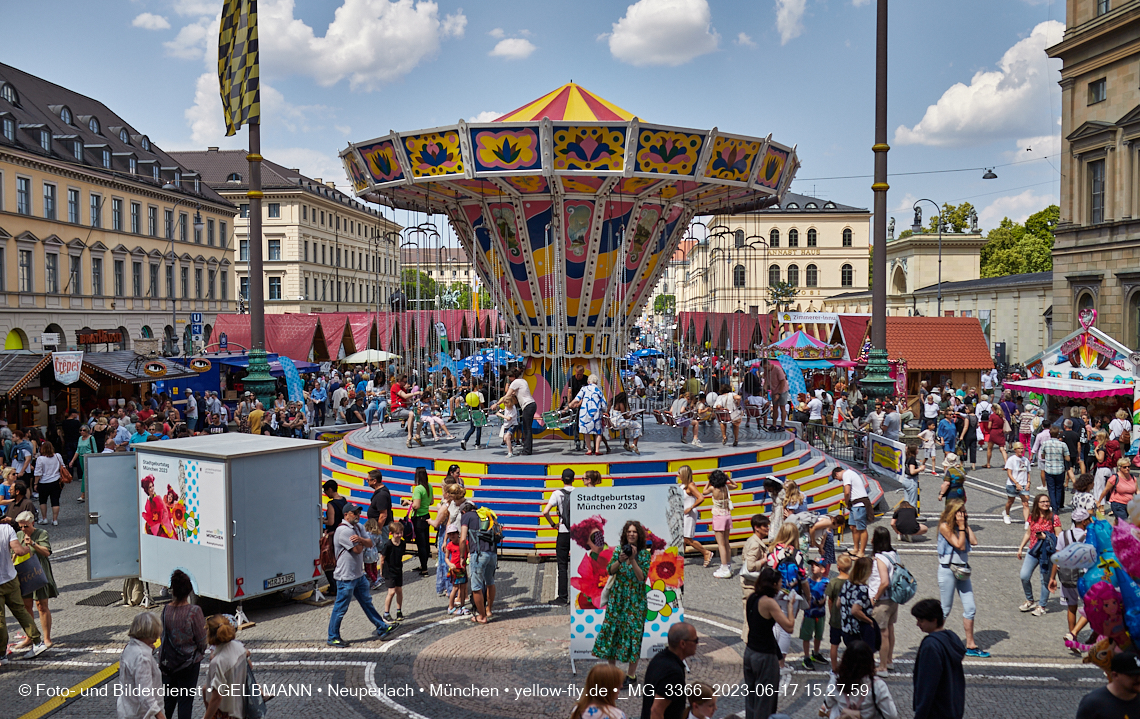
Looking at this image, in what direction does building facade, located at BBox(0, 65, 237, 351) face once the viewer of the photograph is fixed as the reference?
facing the viewer and to the right of the viewer

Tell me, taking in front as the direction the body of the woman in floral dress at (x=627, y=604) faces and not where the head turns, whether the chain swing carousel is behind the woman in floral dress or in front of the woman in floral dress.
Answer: behind

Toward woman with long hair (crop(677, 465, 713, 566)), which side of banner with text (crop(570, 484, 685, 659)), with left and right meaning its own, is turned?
back

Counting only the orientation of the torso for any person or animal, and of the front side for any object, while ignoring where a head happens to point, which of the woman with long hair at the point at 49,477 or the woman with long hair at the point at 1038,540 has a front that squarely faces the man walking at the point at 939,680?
the woman with long hair at the point at 1038,540

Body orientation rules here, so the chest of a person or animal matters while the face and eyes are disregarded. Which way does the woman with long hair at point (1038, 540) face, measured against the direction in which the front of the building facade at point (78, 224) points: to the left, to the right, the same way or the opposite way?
to the right

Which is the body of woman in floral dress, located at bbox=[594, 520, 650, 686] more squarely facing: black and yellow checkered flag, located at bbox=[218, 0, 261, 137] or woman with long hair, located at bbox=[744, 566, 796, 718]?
the woman with long hair

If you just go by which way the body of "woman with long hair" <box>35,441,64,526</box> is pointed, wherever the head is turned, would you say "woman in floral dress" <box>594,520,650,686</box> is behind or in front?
behind

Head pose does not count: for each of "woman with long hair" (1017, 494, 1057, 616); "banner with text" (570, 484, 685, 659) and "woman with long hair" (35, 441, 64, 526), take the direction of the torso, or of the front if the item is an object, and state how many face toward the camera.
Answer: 2

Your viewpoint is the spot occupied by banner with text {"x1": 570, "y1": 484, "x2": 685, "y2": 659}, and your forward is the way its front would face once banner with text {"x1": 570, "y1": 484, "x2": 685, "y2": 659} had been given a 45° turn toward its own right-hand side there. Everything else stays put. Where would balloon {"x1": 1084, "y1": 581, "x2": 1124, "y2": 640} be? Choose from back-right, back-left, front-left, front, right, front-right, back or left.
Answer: back-left

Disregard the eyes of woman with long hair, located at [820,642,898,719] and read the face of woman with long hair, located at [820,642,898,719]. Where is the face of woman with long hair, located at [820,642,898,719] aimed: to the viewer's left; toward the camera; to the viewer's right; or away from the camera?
away from the camera

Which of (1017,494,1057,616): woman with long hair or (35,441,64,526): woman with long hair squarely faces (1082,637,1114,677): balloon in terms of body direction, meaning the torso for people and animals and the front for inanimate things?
(1017,494,1057,616): woman with long hair

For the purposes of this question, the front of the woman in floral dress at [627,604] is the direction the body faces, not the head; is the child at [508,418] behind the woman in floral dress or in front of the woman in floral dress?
behind

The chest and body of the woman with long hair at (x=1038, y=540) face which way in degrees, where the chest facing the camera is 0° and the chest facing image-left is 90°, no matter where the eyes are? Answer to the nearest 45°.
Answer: approximately 0°

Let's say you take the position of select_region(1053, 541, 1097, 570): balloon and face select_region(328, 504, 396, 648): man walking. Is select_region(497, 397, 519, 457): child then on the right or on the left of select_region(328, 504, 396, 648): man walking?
right

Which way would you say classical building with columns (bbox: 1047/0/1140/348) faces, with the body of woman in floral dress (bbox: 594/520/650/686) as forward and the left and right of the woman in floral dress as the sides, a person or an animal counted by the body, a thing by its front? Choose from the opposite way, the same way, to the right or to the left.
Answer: to the right
